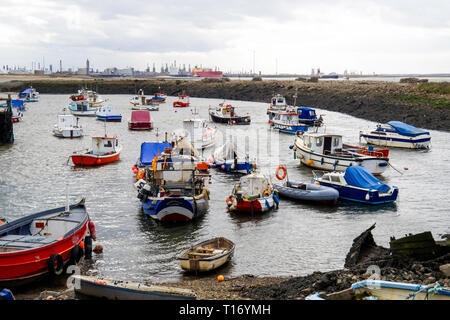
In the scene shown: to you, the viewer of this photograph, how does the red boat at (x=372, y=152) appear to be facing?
facing to the left of the viewer

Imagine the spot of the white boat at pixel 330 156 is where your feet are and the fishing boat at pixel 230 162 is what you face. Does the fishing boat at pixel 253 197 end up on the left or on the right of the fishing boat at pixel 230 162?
left

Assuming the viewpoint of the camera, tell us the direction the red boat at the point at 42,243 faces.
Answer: facing away from the viewer and to the right of the viewer

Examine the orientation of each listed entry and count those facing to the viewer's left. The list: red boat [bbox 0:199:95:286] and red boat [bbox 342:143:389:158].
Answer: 1

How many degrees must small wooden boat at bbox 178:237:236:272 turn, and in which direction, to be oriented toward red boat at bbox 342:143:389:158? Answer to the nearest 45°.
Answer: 0° — it already faces it

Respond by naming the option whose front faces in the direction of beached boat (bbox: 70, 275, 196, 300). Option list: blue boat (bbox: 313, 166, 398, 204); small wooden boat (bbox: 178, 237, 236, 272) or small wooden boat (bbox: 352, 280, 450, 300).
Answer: small wooden boat (bbox: 352, 280, 450, 300)

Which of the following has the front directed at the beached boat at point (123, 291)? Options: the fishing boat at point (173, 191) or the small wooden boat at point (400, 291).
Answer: the small wooden boat

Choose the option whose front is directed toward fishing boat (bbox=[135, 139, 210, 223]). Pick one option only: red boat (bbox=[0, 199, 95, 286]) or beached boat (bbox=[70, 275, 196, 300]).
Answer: the red boat

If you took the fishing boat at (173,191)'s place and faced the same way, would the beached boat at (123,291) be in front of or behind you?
behind
